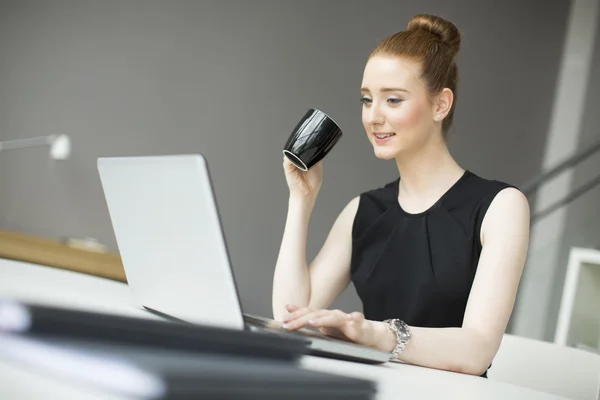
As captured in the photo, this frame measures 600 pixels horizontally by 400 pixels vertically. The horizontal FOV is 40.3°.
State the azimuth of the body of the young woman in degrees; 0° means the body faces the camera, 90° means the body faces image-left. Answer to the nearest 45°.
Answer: approximately 45°

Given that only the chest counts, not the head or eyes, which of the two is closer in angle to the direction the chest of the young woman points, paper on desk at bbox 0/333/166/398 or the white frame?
the paper on desk

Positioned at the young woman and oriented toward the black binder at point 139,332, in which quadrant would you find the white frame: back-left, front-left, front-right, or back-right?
back-left

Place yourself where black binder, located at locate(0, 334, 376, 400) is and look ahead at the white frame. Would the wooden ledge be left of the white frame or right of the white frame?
left
